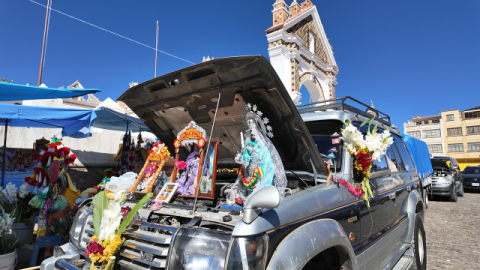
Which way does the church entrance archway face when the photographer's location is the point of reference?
facing the viewer and to the right of the viewer

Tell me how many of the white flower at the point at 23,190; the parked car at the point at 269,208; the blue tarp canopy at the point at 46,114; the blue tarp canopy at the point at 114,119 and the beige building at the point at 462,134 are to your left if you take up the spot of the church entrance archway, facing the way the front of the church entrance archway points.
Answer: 1

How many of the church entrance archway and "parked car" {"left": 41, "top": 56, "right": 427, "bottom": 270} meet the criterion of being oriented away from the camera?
0

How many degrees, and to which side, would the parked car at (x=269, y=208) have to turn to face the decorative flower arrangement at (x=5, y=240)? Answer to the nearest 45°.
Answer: approximately 45° to its right

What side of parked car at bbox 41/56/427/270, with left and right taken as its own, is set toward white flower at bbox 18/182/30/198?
right

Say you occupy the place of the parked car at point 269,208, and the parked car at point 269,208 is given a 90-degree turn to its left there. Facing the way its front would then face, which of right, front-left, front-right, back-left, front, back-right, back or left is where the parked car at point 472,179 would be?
left

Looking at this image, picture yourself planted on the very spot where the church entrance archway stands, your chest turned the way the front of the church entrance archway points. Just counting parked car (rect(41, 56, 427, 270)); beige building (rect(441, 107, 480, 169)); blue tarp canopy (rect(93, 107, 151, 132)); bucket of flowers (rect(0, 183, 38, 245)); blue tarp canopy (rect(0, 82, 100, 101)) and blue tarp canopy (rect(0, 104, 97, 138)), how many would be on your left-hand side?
1

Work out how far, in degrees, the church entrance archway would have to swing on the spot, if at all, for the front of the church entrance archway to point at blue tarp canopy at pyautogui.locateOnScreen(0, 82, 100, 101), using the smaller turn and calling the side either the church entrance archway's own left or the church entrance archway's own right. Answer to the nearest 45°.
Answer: approximately 45° to the church entrance archway's own right

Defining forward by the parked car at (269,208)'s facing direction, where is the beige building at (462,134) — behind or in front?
behind

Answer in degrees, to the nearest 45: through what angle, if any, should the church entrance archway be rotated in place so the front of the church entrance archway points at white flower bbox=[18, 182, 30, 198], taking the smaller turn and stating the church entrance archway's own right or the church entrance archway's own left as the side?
approximately 90° to the church entrance archway's own right

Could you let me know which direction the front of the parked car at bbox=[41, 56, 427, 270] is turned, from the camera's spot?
facing the viewer and to the left of the viewer

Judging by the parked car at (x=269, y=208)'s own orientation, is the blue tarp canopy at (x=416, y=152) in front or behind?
behind

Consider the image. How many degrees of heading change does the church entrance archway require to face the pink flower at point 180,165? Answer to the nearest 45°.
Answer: approximately 45° to its right

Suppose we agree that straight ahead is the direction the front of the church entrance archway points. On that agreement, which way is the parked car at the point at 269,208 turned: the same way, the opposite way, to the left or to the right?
to the right
